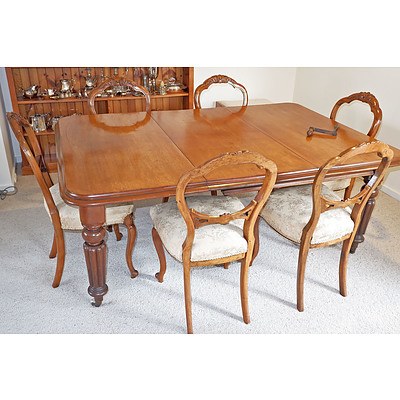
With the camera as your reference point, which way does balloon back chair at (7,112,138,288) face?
facing to the right of the viewer

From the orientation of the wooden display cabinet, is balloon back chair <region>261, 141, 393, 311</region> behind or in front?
in front

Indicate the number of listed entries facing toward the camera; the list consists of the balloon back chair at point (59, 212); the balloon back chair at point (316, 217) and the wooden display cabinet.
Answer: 1

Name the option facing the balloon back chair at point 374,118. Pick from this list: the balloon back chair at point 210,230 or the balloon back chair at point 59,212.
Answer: the balloon back chair at point 59,212

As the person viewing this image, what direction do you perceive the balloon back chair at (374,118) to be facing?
facing the viewer and to the left of the viewer

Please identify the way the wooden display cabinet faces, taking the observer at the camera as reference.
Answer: facing the viewer

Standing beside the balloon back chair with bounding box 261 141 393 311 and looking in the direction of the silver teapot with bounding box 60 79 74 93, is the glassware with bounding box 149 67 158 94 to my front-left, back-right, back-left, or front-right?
front-right

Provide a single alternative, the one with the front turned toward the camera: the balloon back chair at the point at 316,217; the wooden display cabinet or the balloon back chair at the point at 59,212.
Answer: the wooden display cabinet

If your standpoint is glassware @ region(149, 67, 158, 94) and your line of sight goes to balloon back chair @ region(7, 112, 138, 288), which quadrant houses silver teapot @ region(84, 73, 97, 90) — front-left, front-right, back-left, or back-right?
front-right

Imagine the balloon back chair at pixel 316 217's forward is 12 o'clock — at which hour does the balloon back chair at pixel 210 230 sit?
the balloon back chair at pixel 210 230 is roughly at 9 o'clock from the balloon back chair at pixel 316 217.

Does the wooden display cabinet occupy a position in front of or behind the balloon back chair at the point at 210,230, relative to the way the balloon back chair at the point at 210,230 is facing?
in front

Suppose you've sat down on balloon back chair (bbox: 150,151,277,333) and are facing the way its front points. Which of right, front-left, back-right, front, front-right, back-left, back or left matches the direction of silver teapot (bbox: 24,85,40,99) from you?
front

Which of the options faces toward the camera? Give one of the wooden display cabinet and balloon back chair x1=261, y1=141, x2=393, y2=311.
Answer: the wooden display cabinet

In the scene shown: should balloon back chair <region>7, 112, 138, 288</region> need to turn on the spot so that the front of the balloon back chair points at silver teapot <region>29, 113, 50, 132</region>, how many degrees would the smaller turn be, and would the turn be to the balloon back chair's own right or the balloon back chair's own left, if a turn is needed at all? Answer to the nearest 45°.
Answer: approximately 90° to the balloon back chair's own left
